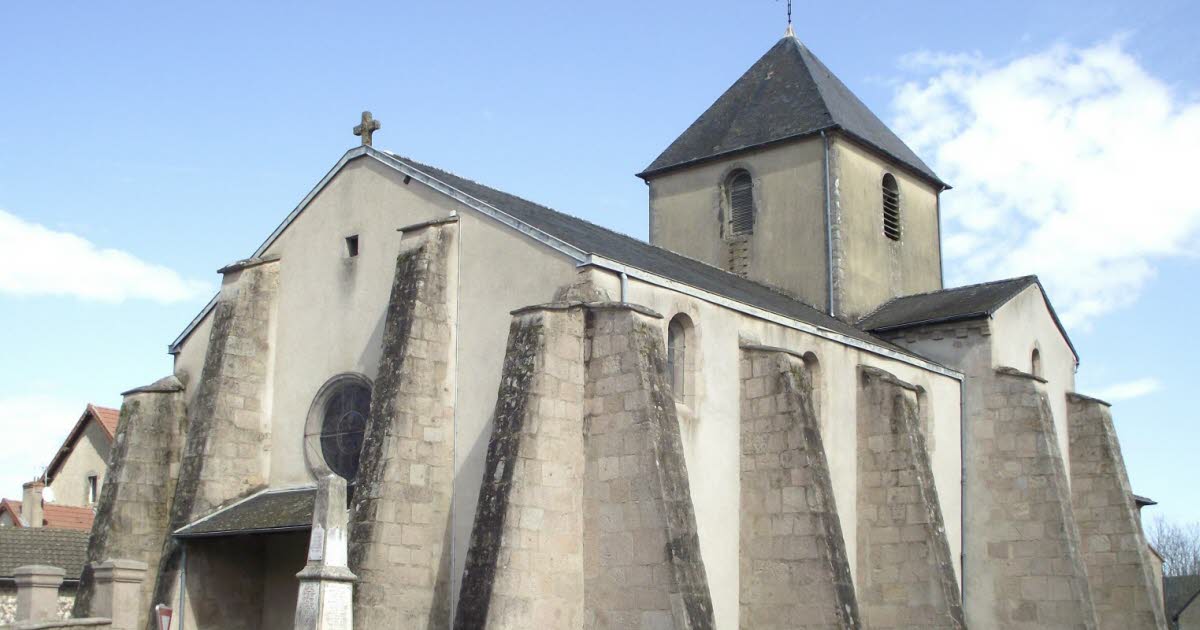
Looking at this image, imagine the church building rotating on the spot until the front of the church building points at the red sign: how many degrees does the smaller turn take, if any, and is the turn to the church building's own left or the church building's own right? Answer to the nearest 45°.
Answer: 0° — it already faces it

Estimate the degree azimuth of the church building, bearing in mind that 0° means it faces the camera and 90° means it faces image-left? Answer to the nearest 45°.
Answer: approximately 45°

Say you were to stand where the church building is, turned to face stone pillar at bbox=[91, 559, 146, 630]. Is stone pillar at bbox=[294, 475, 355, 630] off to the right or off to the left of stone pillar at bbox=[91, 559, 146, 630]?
left
